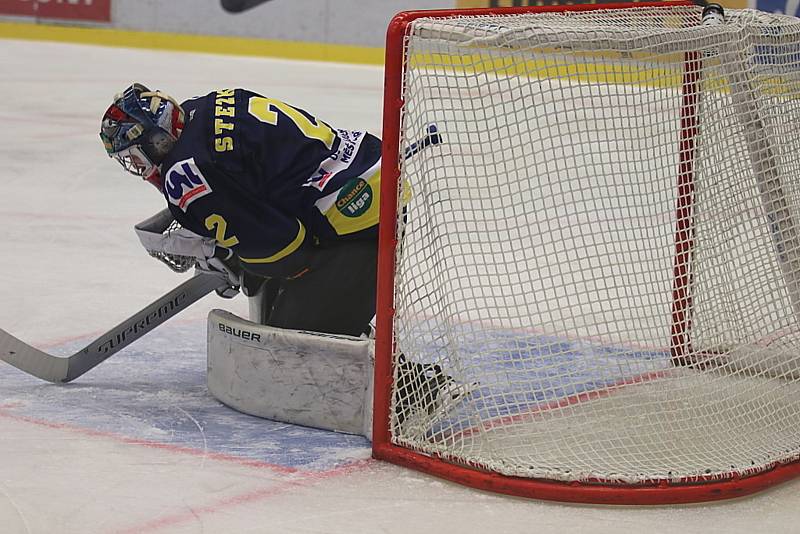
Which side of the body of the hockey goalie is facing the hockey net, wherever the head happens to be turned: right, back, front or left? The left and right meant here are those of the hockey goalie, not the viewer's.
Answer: back

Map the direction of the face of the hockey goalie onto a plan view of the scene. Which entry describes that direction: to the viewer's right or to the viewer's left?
to the viewer's left

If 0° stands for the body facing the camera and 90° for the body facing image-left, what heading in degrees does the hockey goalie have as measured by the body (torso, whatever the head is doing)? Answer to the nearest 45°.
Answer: approximately 90°

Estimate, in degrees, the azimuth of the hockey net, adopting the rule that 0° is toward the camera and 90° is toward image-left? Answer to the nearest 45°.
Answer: approximately 135°
